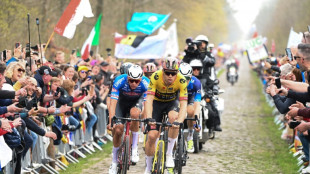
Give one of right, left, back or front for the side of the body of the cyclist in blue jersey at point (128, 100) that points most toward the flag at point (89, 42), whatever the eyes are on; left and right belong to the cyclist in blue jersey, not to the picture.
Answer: back

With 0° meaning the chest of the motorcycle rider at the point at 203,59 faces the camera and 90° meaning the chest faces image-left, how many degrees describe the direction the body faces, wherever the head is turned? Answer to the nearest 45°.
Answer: approximately 45°

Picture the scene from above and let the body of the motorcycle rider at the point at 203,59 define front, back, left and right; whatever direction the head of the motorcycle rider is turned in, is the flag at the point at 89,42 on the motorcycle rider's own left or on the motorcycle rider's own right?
on the motorcycle rider's own right

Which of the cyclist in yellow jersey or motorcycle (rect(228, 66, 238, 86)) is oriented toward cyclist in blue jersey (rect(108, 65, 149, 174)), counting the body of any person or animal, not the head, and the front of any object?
the motorcycle

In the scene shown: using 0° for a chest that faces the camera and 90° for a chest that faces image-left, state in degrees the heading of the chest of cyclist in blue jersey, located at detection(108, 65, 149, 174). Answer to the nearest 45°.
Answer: approximately 0°

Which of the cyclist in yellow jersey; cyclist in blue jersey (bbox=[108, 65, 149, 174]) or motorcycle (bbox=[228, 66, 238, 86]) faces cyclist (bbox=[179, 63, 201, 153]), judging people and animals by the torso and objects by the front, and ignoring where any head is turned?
the motorcycle
